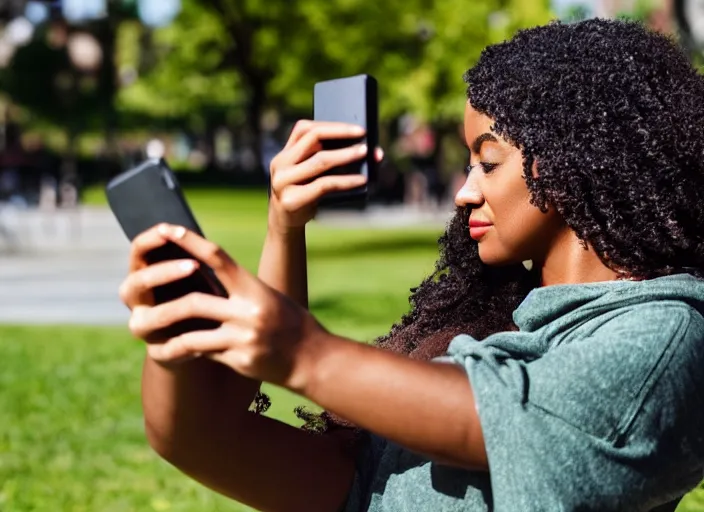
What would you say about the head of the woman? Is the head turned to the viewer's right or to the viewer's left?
to the viewer's left

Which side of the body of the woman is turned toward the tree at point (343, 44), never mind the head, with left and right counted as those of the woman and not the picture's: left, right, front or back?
right

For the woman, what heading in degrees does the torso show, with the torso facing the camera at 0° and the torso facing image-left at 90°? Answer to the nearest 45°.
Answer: approximately 90°
